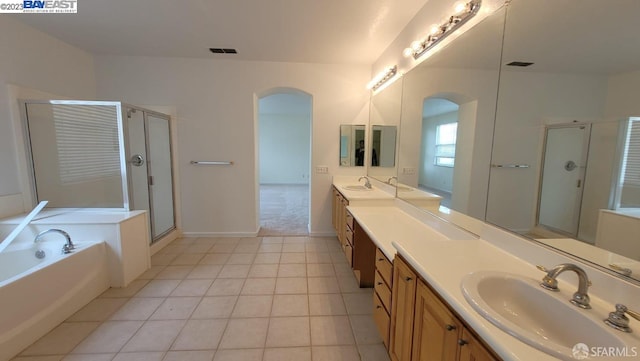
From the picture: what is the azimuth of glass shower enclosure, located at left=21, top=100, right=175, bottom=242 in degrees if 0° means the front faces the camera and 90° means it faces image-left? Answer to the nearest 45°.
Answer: approximately 315°

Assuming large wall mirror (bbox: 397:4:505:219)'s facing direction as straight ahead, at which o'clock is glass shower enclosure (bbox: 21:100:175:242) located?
The glass shower enclosure is roughly at 1 o'clock from the large wall mirror.

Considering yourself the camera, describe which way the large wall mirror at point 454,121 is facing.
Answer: facing the viewer and to the left of the viewer

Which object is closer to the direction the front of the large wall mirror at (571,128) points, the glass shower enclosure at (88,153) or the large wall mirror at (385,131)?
the glass shower enclosure

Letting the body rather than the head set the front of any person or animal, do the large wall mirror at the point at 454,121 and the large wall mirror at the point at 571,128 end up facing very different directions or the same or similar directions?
same or similar directions

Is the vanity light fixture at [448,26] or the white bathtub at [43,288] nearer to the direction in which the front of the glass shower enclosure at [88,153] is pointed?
the vanity light fixture

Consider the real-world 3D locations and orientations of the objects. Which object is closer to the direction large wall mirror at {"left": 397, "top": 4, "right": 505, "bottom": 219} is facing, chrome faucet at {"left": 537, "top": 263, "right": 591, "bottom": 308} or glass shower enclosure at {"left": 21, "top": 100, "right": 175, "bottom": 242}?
the glass shower enclosure

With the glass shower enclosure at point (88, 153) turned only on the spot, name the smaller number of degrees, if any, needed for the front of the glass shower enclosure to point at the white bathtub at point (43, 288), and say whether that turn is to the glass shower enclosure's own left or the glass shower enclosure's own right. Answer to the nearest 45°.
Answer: approximately 45° to the glass shower enclosure's own right

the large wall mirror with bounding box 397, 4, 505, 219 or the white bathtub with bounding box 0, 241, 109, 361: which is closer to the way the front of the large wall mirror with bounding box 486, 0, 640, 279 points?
the white bathtub
